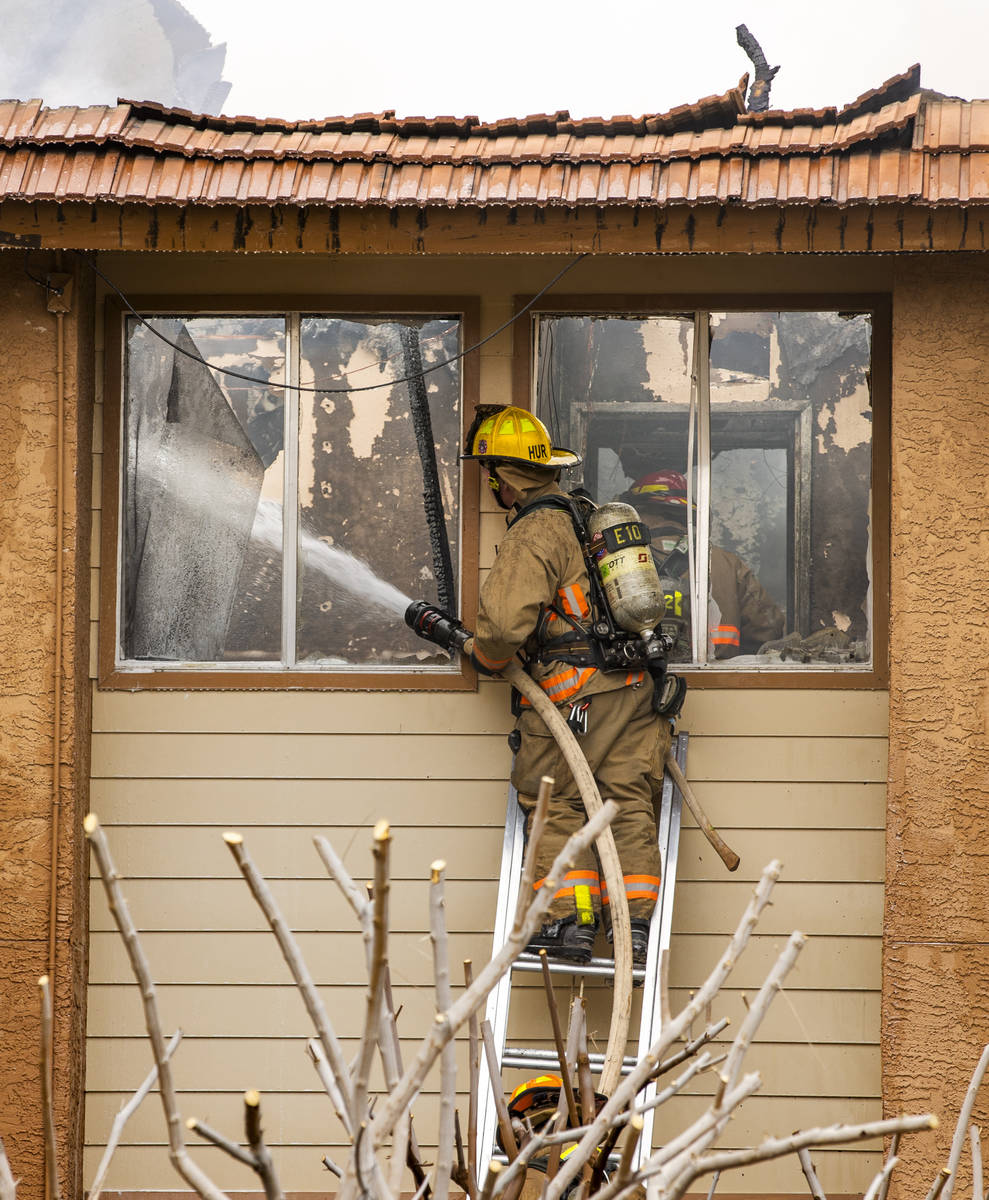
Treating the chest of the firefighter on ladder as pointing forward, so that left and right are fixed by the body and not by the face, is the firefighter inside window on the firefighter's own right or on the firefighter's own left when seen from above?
on the firefighter's own right

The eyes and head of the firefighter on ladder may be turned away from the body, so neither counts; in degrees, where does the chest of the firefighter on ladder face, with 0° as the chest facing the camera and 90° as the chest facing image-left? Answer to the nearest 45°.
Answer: approximately 135°
